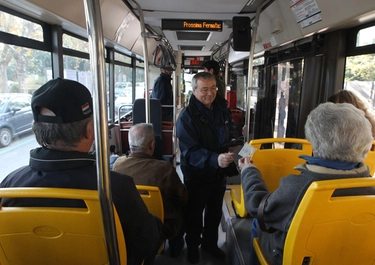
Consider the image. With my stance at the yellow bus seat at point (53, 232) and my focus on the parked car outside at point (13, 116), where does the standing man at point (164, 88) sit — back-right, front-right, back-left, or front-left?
front-right

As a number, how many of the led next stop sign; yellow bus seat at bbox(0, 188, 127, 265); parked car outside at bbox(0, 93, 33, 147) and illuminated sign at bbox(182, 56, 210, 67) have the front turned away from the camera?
1

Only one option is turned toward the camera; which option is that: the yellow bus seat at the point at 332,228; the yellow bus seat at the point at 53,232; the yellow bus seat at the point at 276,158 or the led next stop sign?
the led next stop sign

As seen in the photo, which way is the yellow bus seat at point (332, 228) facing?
away from the camera

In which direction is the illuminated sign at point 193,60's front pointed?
toward the camera

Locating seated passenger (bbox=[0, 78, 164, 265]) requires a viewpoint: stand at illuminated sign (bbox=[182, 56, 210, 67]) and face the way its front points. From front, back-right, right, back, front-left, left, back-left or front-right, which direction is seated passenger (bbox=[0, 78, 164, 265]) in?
front

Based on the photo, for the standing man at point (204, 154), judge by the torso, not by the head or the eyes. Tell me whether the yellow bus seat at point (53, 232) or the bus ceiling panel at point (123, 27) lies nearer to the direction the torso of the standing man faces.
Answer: the yellow bus seat

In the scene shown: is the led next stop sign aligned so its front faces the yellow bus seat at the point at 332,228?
yes

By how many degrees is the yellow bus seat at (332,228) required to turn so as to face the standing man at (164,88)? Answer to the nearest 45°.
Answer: approximately 45° to its left

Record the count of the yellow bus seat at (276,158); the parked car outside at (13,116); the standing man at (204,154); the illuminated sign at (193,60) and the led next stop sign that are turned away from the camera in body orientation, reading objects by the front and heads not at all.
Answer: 1

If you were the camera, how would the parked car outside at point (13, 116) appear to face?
facing the viewer and to the left of the viewer

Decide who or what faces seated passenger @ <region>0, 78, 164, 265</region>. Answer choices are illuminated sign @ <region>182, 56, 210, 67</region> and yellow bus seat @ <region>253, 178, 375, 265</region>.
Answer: the illuminated sign

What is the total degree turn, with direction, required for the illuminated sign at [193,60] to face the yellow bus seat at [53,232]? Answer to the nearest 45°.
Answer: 0° — it already faces it

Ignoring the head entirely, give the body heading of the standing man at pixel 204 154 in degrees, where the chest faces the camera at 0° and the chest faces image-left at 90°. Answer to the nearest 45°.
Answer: approximately 315°

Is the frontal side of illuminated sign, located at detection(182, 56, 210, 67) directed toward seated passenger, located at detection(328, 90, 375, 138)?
yes

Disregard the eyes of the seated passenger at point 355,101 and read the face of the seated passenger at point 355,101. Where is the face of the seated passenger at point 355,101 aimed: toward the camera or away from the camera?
away from the camera

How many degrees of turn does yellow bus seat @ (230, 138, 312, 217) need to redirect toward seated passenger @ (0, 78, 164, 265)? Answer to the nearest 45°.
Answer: approximately 135° to its left

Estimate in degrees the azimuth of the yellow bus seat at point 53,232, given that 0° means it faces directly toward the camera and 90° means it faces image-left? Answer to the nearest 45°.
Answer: approximately 180°

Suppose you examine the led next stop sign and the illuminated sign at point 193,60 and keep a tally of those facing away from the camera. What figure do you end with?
0
